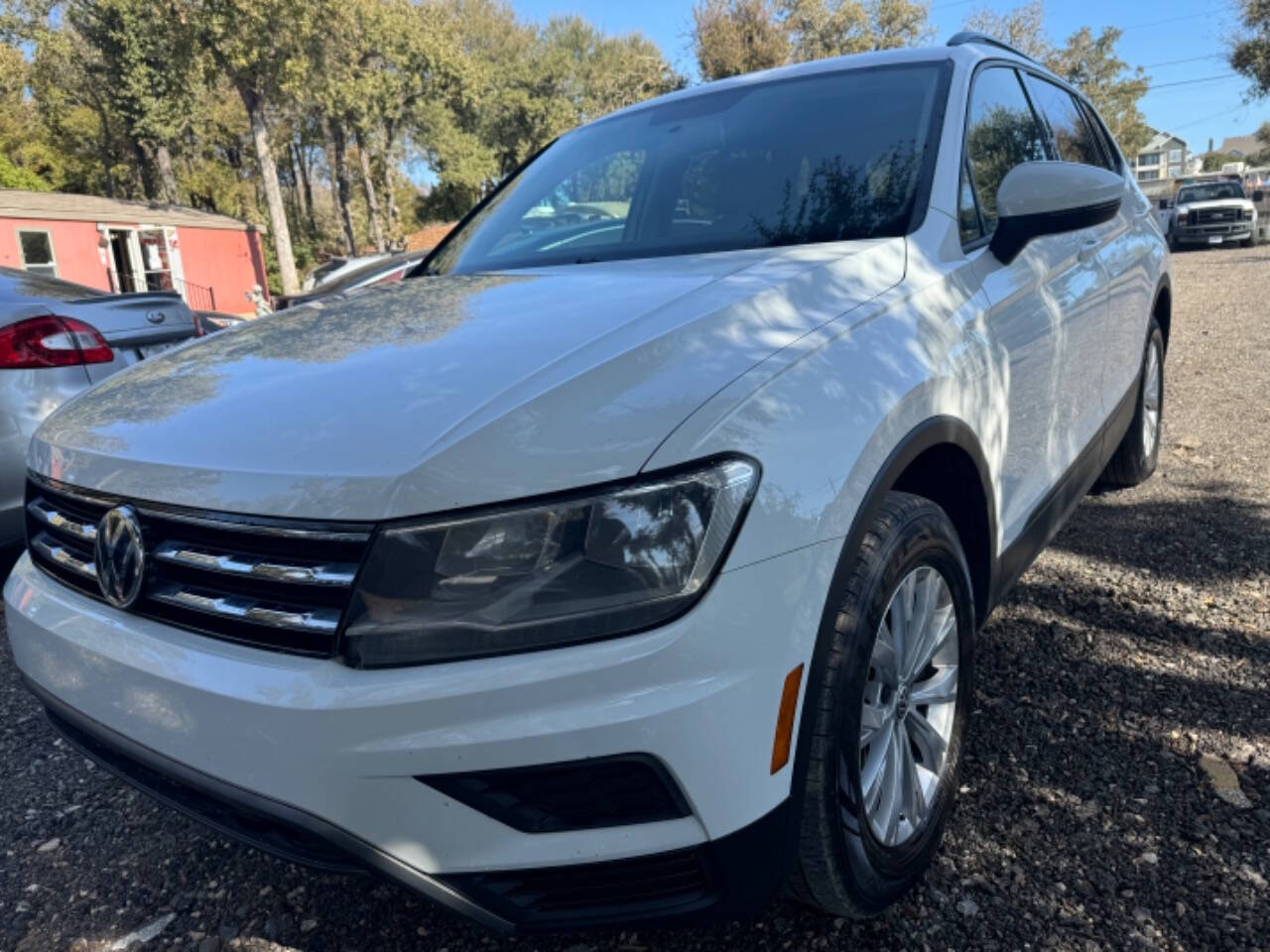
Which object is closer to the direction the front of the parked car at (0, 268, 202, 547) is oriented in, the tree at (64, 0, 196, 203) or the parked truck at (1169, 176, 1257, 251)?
the tree

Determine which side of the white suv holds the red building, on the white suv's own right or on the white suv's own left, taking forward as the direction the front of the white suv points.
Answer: on the white suv's own right

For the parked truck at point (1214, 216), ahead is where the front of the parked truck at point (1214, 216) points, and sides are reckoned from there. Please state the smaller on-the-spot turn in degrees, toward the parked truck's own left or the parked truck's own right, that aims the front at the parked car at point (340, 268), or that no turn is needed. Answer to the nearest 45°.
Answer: approximately 45° to the parked truck's own right

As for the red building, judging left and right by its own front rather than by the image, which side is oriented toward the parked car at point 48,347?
front

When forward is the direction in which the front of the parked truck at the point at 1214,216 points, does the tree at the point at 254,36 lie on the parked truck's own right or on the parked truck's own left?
on the parked truck's own right

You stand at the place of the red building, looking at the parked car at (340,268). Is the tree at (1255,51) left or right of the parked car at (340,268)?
left

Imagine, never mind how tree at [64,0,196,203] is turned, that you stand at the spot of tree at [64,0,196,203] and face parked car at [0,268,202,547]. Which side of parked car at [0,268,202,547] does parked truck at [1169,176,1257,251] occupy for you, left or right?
left

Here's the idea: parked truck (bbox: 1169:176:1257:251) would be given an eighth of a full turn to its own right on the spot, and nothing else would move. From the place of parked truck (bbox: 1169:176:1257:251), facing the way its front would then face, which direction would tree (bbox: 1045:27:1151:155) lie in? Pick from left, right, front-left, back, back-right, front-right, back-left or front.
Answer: back-right
